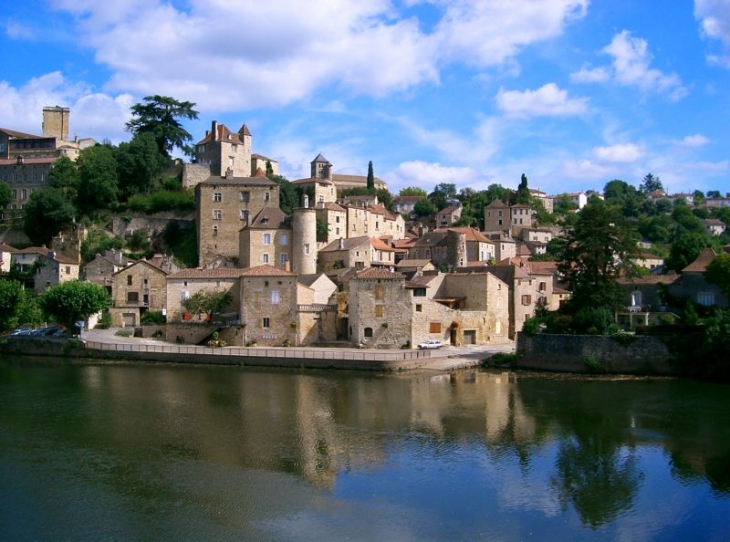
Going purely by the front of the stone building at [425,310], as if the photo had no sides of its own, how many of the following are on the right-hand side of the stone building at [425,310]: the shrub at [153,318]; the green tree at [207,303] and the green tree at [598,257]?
2

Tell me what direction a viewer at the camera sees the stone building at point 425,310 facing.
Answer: facing the viewer

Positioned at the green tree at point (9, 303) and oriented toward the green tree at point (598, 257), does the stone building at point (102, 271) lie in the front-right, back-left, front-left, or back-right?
front-left

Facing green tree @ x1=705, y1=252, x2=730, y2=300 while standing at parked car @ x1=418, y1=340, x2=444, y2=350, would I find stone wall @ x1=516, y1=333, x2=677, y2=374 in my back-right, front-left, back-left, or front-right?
front-right

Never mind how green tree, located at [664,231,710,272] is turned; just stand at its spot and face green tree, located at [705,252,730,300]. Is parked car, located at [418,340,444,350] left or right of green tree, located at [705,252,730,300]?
right

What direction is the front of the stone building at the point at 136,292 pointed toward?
toward the camera

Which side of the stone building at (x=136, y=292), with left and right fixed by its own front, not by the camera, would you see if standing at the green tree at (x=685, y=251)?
left

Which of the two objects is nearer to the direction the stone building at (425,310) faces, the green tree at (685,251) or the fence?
the fence

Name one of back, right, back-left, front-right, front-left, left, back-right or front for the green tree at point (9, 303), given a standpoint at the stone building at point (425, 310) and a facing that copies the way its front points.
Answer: right

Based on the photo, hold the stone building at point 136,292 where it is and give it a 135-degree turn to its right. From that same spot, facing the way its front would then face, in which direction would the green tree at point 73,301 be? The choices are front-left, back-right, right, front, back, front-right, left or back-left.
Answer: left

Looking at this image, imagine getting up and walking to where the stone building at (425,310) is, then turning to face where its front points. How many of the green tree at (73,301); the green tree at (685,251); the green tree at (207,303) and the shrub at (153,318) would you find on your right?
3

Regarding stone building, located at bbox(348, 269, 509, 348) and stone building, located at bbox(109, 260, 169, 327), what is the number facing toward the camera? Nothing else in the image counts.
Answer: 2

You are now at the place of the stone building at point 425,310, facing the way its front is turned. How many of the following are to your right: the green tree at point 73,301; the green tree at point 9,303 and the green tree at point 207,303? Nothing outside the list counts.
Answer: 3

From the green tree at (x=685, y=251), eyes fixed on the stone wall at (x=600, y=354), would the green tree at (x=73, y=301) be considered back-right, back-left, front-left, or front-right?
front-right

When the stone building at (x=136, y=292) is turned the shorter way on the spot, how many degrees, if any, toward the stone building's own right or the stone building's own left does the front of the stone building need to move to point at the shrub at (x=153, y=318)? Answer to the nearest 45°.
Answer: approximately 45° to the stone building's own left

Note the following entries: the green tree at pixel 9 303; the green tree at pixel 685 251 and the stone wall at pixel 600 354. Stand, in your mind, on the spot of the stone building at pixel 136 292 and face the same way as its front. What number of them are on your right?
1

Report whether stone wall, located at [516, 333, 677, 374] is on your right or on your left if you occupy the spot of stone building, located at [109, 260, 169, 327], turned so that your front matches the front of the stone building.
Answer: on your left

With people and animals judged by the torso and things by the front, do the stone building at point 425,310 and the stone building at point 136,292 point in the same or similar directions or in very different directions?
same or similar directions
